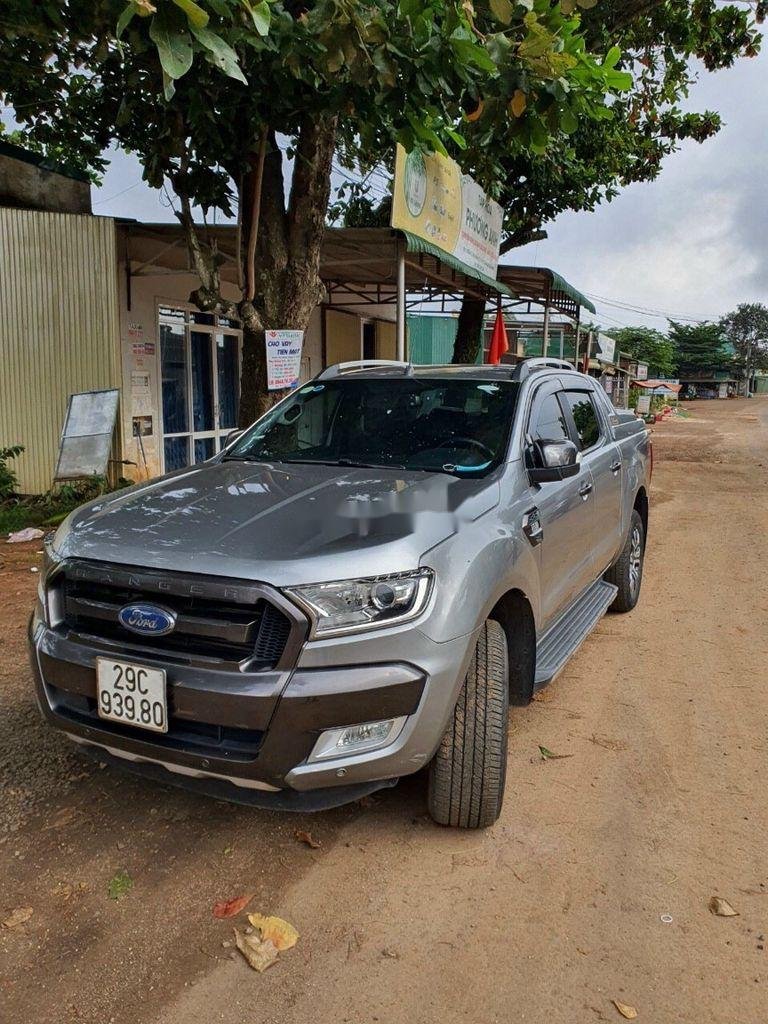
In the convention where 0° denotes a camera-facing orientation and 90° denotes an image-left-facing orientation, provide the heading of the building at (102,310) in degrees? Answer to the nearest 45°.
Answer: approximately 315°

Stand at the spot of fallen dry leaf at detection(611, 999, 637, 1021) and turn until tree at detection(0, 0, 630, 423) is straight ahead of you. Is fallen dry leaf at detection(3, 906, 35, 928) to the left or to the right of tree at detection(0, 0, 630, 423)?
left

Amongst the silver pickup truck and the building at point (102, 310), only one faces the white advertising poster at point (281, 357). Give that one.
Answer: the building

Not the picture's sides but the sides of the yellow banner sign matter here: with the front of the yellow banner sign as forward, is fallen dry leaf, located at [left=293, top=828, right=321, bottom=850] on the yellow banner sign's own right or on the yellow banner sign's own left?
on the yellow banner sign's own right

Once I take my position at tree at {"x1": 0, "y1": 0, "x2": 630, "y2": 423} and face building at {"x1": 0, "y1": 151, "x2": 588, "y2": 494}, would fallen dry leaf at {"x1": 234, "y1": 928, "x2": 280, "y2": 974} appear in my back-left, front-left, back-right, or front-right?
back-left

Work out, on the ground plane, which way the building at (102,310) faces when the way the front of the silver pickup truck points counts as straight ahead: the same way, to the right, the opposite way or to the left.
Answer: to the left

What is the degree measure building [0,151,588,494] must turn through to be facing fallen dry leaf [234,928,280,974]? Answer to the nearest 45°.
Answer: approximately 45° to its right

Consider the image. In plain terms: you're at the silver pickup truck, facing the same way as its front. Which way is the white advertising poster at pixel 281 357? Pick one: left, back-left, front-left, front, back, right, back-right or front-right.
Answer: back-right

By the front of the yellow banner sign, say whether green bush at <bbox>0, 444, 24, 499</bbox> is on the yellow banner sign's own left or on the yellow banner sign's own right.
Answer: on the yellow banner sign's own right
